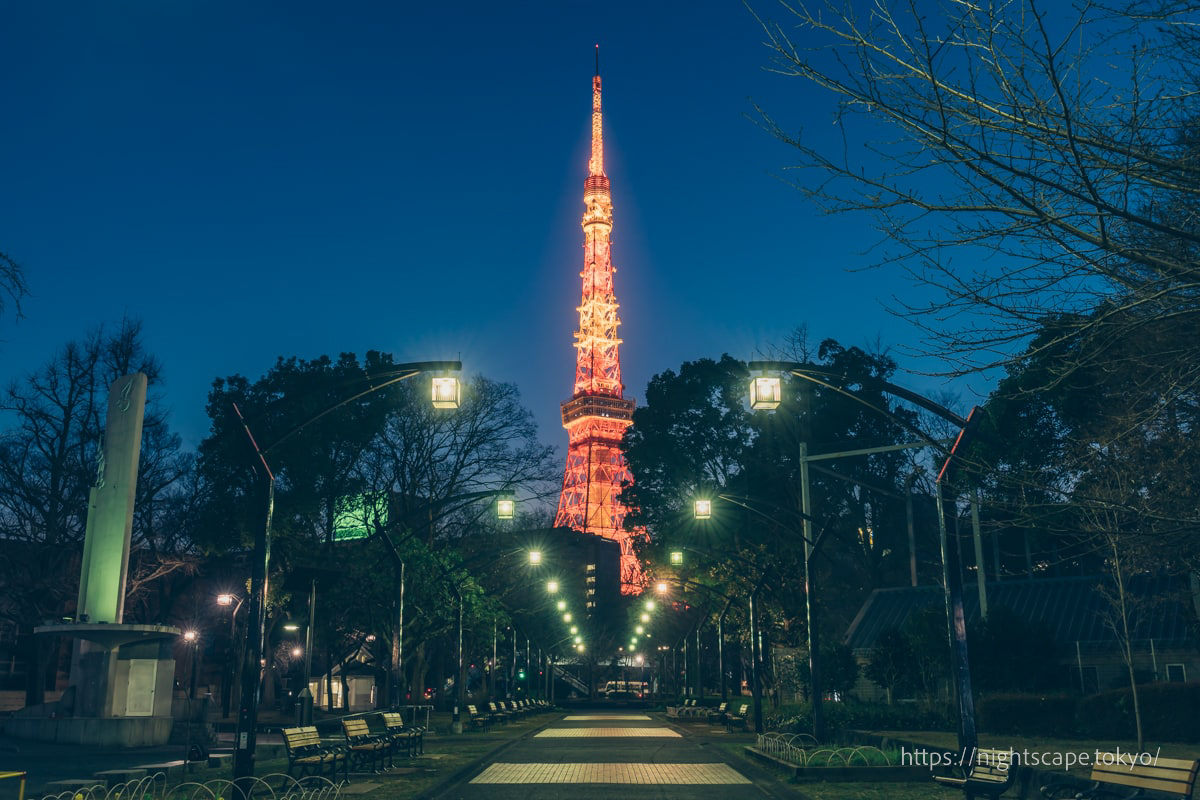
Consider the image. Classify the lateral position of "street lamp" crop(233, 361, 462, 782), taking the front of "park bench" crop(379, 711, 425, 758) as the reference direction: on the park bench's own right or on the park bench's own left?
on the park bench's own right

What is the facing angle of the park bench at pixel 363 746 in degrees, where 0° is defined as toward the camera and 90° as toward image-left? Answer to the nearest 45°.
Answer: approximately 315°

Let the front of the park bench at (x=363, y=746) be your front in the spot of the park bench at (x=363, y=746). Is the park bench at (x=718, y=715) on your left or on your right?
on your left

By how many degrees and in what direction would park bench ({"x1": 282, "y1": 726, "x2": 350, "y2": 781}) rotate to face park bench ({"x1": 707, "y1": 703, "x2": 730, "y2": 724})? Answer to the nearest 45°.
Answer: approximately 90° to its left

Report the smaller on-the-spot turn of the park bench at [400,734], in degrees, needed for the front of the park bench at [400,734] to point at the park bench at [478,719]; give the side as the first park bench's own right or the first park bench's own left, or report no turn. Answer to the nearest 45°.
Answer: approximately 135° to the first park bench's own left

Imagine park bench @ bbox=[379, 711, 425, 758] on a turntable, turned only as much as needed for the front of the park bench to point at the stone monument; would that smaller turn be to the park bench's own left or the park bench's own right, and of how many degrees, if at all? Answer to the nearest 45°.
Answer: approximately 180°

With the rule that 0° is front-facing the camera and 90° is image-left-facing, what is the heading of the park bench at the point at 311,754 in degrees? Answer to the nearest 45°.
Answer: approximately 315°

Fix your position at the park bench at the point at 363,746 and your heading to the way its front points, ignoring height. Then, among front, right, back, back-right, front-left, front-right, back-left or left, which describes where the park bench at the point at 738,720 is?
left

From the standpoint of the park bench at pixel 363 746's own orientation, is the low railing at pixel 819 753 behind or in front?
in front

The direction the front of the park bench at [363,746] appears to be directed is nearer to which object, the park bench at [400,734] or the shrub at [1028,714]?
the shrub

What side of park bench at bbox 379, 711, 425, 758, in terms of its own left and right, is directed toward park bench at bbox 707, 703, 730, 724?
left

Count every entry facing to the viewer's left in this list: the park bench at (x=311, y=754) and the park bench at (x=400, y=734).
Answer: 0

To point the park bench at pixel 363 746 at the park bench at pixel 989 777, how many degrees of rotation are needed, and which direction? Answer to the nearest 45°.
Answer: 0° — it already faces it

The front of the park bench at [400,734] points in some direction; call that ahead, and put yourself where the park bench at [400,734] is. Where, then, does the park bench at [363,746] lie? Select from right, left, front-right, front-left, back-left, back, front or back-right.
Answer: front-right

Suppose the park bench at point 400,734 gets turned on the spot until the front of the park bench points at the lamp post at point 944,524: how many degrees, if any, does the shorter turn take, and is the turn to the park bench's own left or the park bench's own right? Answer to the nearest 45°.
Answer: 0° — it already faces it
